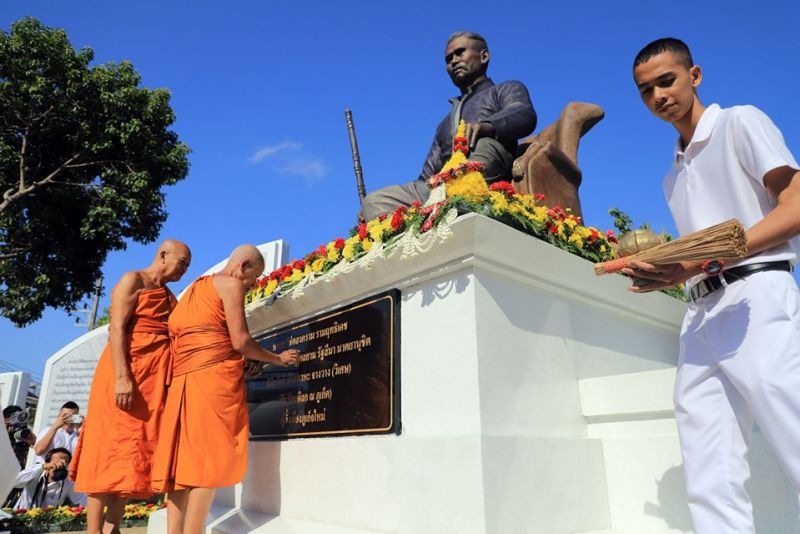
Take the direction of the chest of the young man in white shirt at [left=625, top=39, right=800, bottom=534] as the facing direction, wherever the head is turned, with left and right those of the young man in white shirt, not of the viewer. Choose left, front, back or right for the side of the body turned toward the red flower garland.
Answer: right

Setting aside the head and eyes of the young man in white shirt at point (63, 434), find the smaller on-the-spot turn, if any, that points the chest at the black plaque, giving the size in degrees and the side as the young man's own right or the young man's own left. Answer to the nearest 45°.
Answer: approximately 45° to the young man's own right

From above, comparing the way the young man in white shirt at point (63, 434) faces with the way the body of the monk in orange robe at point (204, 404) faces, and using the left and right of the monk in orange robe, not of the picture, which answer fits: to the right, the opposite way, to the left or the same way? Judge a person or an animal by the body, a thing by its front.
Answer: to the right

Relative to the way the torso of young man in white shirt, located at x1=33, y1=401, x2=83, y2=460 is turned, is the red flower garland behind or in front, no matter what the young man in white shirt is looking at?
in front

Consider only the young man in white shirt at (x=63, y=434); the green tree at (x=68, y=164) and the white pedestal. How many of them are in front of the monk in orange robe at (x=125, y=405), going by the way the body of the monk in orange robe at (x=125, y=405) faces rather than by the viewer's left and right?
1

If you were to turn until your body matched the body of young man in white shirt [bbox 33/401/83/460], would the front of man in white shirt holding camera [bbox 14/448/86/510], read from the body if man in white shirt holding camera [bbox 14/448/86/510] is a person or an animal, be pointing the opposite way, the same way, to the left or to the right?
the same way

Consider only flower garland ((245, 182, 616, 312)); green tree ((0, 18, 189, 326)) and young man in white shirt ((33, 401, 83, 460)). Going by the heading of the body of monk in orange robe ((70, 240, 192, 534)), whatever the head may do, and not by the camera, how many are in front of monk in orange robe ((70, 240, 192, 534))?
1

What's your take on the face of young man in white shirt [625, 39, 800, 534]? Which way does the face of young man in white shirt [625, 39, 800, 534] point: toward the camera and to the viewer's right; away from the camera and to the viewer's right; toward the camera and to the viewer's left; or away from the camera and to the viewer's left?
toward the camera and to the viewer's left

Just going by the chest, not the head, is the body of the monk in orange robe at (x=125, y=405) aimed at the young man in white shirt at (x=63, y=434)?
no

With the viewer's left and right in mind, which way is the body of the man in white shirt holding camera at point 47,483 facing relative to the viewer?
facing the viewer and to the right of the viewer

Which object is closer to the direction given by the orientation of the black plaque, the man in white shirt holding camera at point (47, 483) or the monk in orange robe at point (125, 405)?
the monk in orange robe

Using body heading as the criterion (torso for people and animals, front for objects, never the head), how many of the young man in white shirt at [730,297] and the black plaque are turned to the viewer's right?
0

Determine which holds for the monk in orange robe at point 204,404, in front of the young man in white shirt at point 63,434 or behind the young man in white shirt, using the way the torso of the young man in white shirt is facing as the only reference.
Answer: in front

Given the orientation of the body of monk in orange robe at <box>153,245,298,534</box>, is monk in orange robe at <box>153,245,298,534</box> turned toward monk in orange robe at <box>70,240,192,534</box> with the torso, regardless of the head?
no

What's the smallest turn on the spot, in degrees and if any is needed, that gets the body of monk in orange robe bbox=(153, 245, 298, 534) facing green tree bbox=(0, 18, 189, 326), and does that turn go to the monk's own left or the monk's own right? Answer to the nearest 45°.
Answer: approximately 45° to the monk's own left

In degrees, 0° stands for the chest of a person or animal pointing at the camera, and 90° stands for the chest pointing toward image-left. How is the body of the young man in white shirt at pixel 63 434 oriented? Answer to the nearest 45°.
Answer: approximately 315°

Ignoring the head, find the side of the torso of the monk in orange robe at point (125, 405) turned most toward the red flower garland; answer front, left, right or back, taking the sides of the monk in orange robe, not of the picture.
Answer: front
